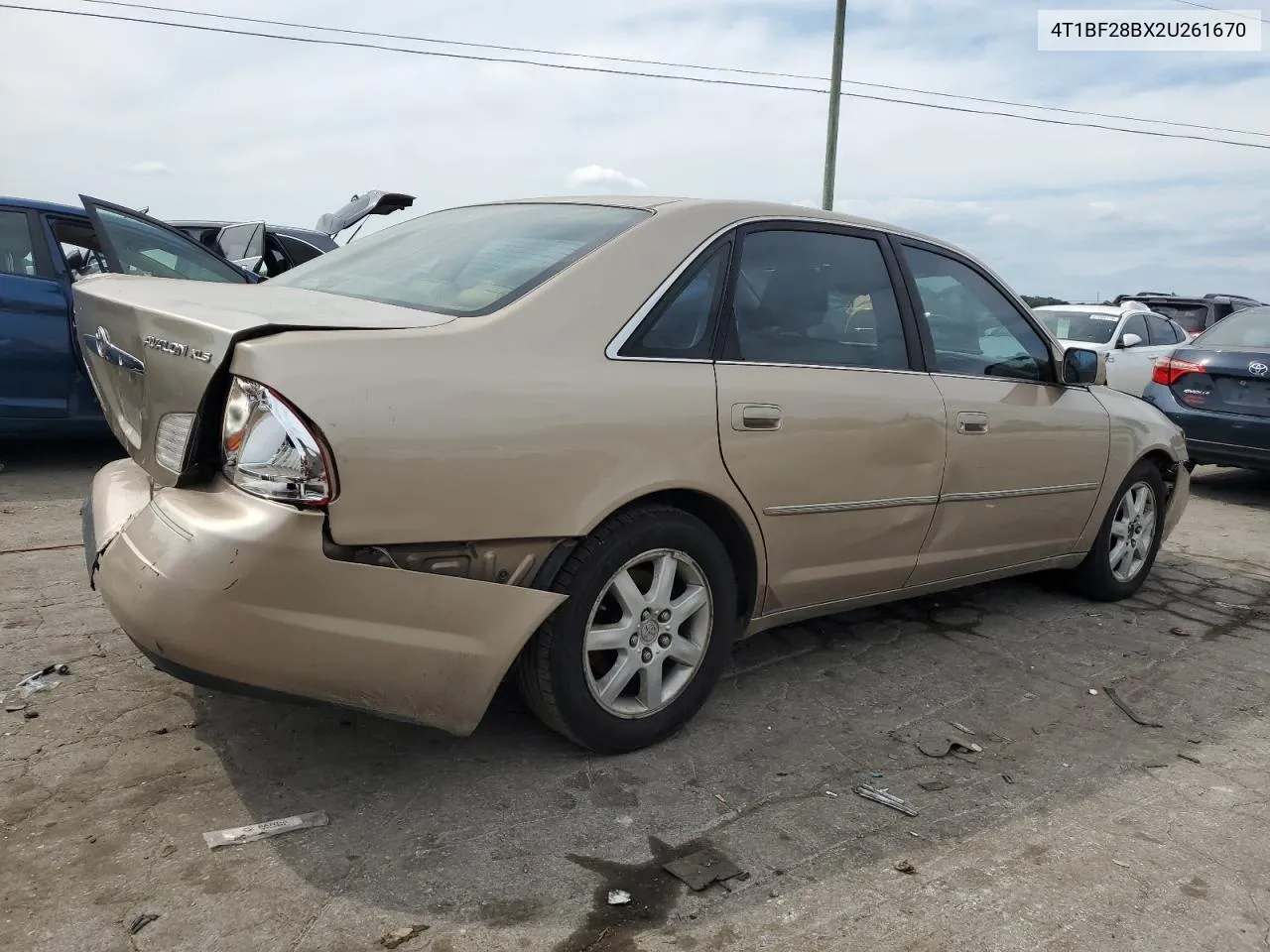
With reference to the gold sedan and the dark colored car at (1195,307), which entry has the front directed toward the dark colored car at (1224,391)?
the gold sedan

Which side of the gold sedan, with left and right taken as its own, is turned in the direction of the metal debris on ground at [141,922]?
back

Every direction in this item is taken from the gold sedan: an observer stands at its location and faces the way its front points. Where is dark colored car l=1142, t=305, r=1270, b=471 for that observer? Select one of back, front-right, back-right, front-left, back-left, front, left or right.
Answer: front

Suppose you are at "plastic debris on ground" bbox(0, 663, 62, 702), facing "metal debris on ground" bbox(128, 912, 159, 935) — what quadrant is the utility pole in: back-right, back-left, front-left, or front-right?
back-left

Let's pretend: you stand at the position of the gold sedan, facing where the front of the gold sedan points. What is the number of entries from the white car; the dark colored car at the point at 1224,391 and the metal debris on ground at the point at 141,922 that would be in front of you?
2

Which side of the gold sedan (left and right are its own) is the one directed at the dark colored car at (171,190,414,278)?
left

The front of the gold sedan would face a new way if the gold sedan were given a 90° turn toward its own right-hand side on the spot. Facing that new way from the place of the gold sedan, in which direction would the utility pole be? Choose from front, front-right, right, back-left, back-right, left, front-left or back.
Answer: back-left

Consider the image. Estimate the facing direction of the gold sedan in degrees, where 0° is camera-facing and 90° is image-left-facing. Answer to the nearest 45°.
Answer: approximately 225°

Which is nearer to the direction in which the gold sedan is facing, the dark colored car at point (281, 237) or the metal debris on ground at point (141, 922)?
the dark colored car
